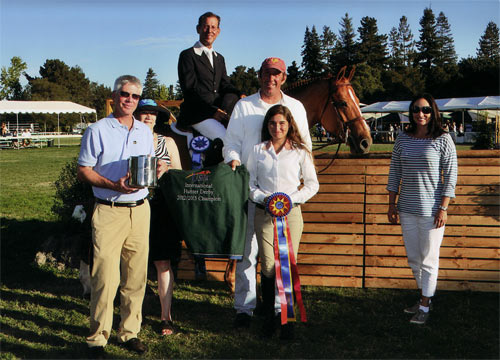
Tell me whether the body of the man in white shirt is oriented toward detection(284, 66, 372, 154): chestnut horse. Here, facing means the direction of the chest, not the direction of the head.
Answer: no

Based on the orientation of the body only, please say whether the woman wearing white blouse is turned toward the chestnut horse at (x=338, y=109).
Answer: no

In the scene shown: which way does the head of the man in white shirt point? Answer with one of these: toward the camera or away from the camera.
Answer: toward the camera

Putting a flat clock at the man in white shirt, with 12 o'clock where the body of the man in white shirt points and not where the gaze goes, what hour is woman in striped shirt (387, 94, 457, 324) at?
The woman in striped shirt is roughly at 9 o'clock from the man in white shirt.

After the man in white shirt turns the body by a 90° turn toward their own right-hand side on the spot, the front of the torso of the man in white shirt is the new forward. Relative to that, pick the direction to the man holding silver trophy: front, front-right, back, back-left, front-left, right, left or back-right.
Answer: front-left

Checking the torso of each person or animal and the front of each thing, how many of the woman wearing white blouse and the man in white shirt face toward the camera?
2

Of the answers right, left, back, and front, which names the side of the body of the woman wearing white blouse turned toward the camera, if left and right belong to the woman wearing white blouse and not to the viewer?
front

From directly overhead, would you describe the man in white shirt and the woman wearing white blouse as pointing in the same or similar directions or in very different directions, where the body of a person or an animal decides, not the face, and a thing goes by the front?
same or similar directions

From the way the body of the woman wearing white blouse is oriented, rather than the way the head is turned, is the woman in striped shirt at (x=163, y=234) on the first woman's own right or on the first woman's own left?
on the first woman's own right

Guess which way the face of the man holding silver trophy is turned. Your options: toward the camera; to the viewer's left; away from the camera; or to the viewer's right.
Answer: toward the camera

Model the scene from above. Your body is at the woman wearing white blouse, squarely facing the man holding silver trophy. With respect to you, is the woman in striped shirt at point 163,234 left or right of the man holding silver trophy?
right

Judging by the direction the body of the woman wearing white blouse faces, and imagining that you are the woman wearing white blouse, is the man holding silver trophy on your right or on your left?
on your right

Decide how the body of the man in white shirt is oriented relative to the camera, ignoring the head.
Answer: toward the camera

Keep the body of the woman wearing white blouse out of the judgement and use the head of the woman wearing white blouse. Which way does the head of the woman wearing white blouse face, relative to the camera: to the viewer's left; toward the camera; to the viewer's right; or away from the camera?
toward the camera
